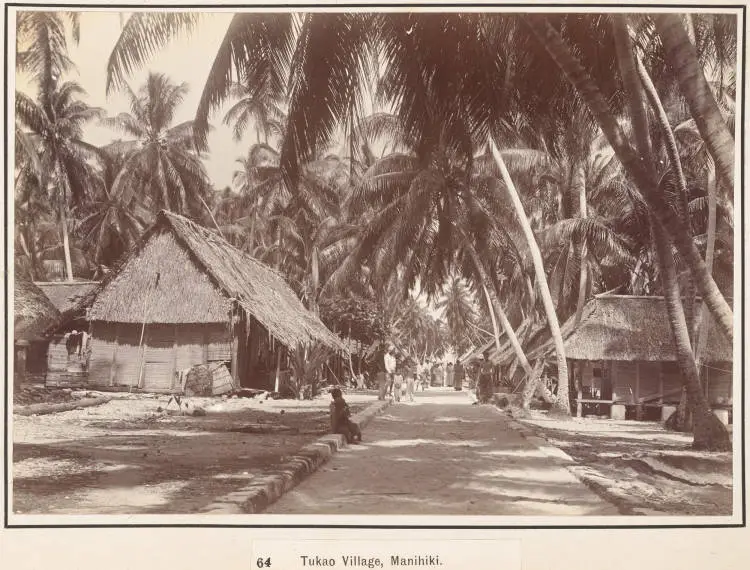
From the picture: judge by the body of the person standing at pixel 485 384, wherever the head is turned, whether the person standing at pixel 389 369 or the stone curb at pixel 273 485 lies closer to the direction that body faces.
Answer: the stone curb

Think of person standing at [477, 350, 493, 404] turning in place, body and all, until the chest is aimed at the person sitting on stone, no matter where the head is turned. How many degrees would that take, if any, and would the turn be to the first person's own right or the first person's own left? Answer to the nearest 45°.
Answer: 0° — they already face them

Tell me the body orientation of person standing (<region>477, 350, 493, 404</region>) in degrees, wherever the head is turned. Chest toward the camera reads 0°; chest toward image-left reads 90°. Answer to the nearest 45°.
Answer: approximately 0°

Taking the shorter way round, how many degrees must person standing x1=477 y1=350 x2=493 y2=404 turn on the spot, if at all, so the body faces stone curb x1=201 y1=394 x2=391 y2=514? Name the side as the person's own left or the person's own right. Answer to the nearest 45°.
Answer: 0° — they already face it
